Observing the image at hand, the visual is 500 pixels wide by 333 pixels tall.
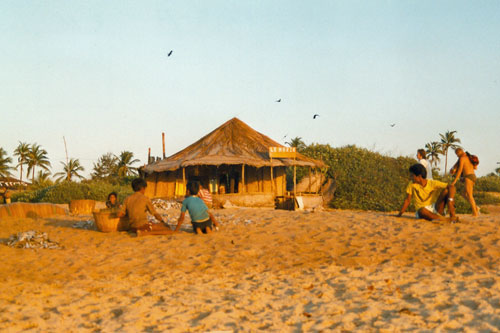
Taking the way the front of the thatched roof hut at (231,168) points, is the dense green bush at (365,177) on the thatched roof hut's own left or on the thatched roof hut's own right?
on the thatched roof hut's own left

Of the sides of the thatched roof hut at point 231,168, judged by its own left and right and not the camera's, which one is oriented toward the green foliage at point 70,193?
right

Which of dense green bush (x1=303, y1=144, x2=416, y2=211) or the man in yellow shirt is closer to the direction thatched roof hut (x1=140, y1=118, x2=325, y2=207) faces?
the man in yellow shirt

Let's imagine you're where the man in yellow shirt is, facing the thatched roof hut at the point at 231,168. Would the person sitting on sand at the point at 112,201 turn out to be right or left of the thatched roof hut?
left

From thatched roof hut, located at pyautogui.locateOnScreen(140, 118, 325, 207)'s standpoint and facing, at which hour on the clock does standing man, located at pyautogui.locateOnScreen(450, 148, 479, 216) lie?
The standing man is roughly at 11 o'clock from the thatched roof hut.

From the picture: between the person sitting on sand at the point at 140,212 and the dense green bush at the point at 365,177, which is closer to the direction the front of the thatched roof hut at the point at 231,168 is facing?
the person sitting on sand

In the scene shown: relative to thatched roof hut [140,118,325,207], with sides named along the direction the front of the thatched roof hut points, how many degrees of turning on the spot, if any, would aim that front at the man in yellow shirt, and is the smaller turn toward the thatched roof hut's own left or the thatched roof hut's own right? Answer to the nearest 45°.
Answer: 0° — it already faces them

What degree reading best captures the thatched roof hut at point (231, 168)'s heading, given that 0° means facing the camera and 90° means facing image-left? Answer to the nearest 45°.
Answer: approximately 0°

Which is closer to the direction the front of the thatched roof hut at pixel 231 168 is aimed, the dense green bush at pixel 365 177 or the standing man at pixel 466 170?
the standing man

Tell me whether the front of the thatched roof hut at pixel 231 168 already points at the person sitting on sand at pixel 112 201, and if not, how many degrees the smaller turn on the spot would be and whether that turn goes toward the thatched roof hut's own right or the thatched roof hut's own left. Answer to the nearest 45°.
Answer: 0° — it already faces them

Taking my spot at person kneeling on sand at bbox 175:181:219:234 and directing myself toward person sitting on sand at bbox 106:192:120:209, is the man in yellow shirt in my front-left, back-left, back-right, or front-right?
back-right

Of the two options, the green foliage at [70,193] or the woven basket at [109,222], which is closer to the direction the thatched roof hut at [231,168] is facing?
the woven basket

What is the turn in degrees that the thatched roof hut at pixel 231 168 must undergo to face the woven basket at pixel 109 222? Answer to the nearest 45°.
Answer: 0° — it already faces it

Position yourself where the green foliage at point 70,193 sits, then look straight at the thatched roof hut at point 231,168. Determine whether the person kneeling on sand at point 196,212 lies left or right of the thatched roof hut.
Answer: right
